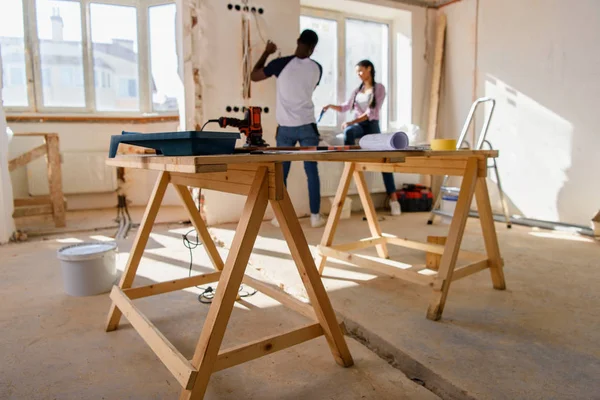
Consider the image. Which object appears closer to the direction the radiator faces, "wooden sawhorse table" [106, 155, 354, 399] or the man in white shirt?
the wooden sawhorse table

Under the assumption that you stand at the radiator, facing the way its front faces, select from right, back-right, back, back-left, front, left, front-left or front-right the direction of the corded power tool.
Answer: front

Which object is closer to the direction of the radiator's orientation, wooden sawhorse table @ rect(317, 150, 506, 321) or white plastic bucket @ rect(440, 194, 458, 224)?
the wooden sawhorse table

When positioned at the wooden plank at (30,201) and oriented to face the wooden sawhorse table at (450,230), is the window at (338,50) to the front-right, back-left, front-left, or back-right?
front-left

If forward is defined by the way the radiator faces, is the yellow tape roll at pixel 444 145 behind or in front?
in front

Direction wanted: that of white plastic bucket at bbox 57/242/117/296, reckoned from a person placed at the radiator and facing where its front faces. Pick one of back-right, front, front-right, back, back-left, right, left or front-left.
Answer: front

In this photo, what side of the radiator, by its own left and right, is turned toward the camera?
front

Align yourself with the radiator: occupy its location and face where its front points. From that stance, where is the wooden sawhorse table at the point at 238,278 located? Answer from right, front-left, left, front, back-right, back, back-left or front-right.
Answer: front

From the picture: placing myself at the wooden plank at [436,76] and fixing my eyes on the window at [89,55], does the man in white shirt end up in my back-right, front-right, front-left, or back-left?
front-left

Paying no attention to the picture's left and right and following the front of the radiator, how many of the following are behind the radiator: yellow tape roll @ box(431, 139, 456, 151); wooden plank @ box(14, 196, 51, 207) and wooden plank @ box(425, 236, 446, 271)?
0

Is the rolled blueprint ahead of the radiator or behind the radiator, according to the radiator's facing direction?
ahead

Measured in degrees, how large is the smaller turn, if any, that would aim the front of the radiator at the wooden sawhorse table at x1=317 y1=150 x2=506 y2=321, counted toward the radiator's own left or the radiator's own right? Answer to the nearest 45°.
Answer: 0° — it already faces it
